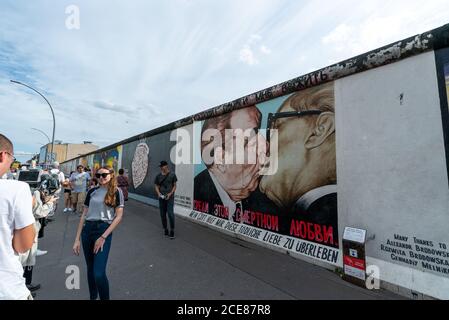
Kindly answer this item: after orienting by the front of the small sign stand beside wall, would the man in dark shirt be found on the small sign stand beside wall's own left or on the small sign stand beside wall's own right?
on the small sign stand beside wall's own right

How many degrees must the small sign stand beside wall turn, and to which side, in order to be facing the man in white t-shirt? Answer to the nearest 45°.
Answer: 0° — it already faces them

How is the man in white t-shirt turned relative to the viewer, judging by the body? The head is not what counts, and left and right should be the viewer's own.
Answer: facing away from the viewer and to the right of the viewer

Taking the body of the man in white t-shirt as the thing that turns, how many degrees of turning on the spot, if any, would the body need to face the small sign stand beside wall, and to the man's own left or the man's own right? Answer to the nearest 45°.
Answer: approximately 45° to the man's own right
